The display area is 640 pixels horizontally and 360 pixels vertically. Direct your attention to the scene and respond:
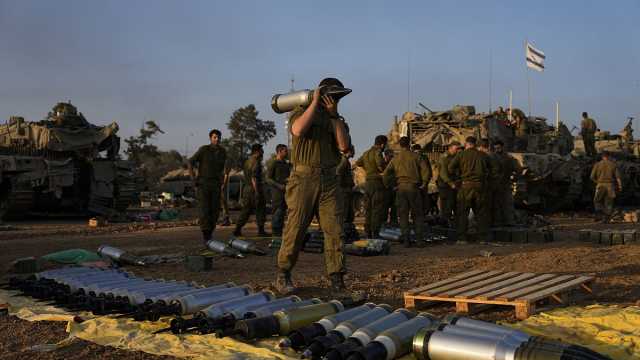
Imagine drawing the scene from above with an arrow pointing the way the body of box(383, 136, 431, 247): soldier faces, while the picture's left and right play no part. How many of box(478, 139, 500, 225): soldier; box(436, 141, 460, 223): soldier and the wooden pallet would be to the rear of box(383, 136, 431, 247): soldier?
1

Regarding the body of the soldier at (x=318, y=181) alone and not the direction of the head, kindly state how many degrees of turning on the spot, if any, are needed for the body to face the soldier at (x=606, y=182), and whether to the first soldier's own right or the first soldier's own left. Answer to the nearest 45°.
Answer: approximately 90° to the first soldier's own left

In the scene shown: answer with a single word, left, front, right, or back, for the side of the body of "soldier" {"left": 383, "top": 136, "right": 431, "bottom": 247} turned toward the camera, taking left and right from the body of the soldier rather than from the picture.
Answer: back

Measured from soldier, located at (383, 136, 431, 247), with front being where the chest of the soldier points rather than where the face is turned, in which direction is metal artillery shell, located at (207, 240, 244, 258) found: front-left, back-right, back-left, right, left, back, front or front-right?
back-left

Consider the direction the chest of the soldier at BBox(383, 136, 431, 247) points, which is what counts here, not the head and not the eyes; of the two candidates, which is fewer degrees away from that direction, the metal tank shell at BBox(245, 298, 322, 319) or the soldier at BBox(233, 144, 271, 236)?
the soldier

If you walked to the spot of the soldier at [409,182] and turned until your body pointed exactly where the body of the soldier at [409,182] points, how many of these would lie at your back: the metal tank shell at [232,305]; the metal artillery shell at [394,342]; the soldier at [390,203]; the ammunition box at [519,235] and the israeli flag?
2

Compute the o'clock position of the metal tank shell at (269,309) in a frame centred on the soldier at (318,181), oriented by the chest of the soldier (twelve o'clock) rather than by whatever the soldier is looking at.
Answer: The metal tank shell is roughly at 2 o'clock from the soldier.

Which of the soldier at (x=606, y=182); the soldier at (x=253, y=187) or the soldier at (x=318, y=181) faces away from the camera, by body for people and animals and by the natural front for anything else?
the soldier at (x=606, y=182)

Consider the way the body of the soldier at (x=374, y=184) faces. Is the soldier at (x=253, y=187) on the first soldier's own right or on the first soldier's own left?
on the first soldier's own left

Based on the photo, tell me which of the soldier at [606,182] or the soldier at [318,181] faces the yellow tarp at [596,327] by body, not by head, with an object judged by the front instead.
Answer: the soldier at [318,181]

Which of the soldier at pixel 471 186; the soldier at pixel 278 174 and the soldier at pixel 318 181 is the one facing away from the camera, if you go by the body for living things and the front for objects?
the soldier at pixel 471 186
